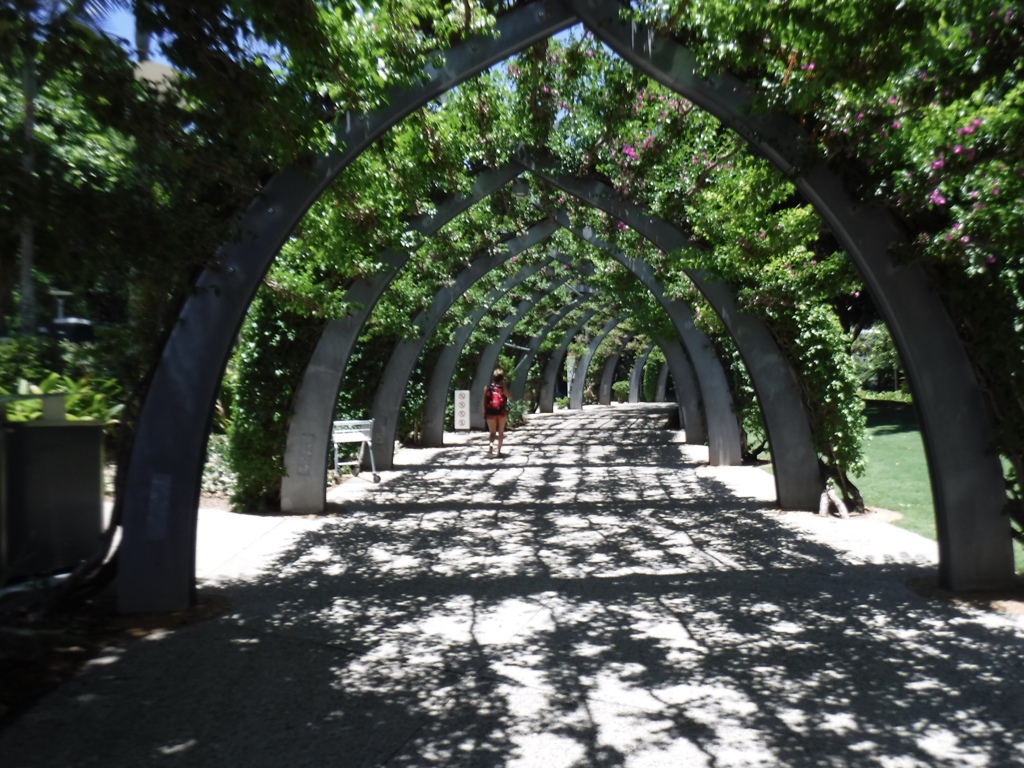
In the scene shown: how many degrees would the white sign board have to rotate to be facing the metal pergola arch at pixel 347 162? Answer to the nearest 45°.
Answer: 0° — it already faces it

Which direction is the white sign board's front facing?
toward the camera

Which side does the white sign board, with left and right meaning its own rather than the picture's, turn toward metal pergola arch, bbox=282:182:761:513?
front

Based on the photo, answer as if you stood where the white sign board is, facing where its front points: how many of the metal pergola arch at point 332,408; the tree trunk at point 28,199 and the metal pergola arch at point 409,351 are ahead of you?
3

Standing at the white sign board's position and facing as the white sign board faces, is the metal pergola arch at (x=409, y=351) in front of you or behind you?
in front

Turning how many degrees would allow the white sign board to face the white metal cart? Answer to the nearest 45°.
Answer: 0° — it already faces it

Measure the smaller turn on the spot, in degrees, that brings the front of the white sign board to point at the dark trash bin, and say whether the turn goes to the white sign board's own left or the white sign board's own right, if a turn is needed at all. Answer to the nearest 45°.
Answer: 0° — it already faces it
